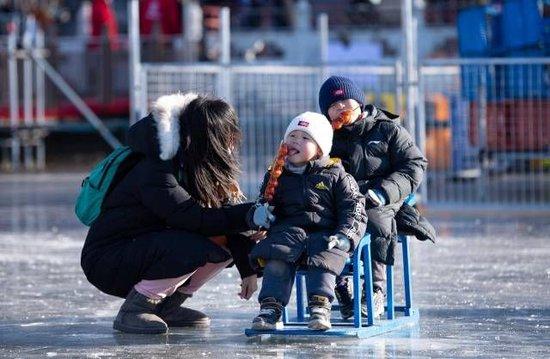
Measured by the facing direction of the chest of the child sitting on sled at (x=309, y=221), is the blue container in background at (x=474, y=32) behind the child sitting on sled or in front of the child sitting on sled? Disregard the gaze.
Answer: behind

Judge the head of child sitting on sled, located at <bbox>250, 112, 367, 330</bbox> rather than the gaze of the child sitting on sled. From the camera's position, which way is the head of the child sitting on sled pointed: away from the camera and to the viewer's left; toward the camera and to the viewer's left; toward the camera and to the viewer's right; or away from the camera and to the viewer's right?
toward the camera and to the viewer's left

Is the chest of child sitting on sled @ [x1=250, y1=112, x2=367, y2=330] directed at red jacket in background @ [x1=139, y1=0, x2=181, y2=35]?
no

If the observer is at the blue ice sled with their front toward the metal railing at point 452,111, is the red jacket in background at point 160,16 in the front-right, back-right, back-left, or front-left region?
front-left

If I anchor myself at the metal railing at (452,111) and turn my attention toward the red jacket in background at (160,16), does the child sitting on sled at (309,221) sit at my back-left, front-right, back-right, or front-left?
back-left

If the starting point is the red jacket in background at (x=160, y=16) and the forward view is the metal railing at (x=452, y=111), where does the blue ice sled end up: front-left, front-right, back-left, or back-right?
front-right

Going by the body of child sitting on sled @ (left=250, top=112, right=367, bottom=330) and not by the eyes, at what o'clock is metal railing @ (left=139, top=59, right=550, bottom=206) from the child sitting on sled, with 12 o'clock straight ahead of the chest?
The metal railing is roughly at 5 o'clock from the child sitting on sled.

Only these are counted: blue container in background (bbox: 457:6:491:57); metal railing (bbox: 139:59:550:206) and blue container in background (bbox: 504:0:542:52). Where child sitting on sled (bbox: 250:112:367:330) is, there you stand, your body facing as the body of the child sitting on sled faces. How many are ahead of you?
0
